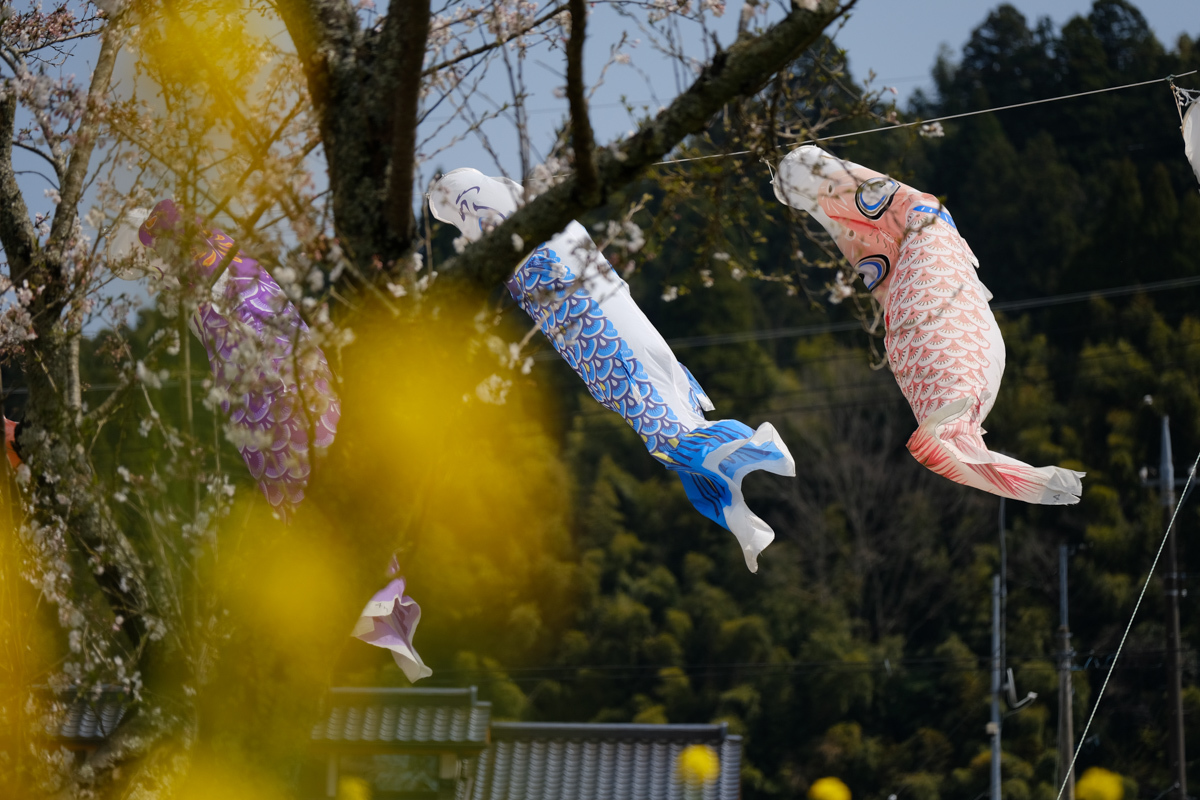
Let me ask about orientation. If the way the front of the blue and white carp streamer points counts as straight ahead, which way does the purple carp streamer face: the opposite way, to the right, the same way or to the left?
the same way

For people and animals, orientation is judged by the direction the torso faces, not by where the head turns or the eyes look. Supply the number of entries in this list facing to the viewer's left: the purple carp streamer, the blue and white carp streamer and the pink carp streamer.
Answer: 3

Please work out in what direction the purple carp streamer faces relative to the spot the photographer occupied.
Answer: facing to the left of the viewer

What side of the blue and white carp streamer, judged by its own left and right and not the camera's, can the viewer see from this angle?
left

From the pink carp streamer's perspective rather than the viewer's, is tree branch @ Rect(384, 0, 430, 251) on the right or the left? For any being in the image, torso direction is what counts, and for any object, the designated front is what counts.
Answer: on its left

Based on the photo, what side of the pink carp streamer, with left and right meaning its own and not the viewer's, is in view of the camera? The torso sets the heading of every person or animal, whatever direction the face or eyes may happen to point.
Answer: left

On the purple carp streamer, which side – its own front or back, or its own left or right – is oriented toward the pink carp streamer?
back

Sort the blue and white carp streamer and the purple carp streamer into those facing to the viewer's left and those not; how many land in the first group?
2

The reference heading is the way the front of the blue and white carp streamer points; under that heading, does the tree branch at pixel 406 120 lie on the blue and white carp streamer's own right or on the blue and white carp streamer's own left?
on the blue and white carp streamer's own left

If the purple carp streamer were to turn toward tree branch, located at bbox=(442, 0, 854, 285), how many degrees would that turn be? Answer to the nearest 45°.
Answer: approximately 135° to its left

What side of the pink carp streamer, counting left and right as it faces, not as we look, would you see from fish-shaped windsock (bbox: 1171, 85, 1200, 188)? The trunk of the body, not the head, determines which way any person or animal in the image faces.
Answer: back
